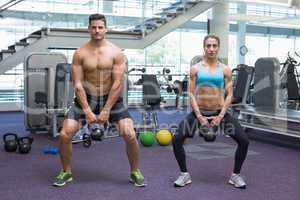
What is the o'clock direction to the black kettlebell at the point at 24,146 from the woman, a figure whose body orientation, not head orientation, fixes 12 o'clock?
The black kettlebell is roughly at 4 o'clock from the woman.

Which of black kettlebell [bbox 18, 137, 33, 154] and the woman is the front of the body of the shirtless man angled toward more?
the woman

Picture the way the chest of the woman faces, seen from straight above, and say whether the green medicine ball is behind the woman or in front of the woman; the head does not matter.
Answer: behind

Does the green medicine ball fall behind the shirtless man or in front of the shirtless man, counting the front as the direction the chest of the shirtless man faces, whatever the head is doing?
behind

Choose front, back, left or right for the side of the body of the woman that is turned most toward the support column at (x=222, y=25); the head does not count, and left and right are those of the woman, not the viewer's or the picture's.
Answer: back

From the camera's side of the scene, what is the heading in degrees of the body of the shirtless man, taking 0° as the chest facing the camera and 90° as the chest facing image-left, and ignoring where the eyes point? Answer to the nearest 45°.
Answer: approximately 0°
